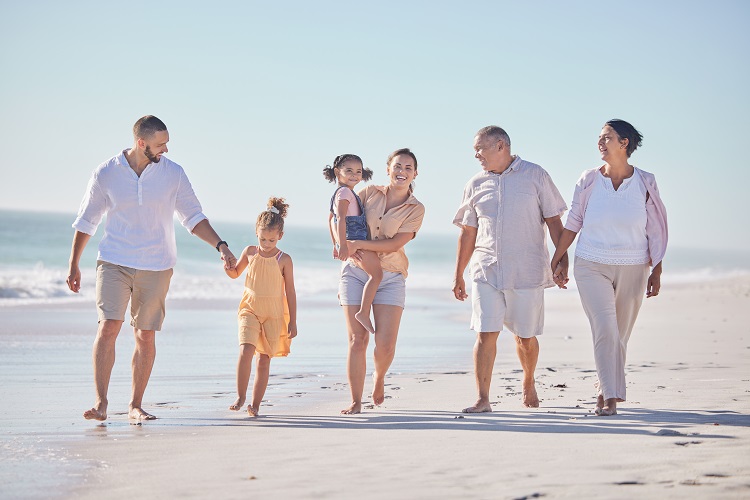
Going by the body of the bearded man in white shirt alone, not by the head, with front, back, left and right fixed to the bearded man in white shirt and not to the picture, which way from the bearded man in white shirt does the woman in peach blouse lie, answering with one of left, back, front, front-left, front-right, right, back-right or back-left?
left

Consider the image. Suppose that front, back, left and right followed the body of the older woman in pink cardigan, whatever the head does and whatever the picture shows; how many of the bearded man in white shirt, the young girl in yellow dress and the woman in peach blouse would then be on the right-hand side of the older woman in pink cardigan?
3

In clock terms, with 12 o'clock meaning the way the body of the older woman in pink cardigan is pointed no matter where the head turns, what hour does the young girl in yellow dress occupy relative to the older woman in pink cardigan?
The young girl in yellow dress is roughly at 3 o'clock from the older woman in pink cardigan.

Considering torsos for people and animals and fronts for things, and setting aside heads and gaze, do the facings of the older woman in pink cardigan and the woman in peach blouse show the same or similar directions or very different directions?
same or similar directions

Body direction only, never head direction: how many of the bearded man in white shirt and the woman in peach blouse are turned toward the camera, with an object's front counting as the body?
2

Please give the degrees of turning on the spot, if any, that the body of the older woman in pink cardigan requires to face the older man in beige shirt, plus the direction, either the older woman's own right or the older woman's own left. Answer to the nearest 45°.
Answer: approximately 90° to the older woman's own right

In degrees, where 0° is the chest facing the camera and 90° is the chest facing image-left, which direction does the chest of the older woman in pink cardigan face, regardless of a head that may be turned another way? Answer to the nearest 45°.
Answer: approximately 0°

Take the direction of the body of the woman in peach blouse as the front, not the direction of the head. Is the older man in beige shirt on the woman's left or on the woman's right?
on the woman's left

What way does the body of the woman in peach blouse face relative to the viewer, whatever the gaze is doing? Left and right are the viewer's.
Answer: facing the viewer

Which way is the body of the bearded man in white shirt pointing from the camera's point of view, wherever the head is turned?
toward the camera

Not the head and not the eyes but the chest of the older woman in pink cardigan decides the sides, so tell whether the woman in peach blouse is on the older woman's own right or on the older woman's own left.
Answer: on the older woman's own right

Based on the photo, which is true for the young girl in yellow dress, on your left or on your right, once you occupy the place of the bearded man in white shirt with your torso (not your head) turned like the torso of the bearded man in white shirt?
on your left

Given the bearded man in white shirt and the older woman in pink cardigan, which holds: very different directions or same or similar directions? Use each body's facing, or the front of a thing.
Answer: same or similar directions

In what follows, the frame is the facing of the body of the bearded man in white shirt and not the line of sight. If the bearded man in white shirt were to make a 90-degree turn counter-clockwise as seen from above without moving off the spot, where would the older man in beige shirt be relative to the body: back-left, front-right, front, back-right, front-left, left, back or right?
front

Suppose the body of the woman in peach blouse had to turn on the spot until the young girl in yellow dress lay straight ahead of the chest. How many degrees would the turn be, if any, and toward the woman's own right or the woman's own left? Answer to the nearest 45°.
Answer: approximately 90° to the woman's own right
